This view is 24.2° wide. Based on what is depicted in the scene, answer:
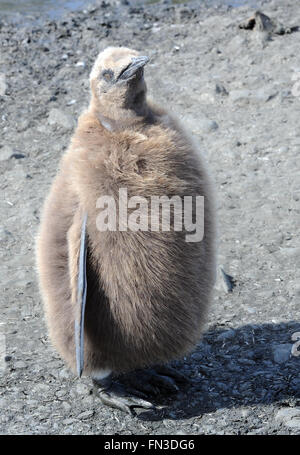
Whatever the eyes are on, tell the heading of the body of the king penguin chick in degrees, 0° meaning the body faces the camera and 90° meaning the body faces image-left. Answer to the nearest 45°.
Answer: approximately 315°

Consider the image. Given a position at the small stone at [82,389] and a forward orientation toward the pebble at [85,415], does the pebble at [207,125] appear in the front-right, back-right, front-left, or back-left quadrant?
back-left

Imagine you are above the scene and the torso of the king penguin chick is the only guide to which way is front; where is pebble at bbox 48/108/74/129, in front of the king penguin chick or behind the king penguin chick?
behind

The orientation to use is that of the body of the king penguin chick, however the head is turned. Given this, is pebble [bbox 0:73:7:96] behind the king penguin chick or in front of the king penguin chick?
behind

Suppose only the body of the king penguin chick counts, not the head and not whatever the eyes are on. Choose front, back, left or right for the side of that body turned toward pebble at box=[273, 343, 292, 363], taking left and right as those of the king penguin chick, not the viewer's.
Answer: left

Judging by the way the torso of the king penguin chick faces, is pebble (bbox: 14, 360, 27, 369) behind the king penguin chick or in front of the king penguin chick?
behind
